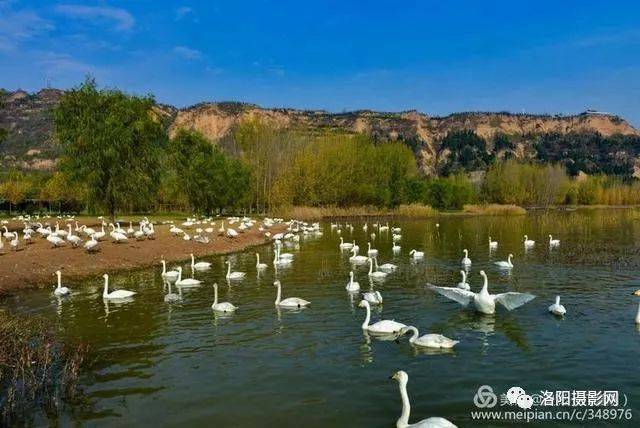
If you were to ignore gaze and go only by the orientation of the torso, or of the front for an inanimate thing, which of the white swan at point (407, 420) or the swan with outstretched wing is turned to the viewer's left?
the white swan

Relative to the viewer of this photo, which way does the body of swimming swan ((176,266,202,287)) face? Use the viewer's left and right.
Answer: facing to the left of the viewer

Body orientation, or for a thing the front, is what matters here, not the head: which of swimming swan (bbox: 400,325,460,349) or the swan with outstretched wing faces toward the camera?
the swan with outstretched wing

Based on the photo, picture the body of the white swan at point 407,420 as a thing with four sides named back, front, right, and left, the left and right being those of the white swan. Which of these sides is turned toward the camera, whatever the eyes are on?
left

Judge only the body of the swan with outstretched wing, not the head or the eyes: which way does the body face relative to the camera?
toward the camera

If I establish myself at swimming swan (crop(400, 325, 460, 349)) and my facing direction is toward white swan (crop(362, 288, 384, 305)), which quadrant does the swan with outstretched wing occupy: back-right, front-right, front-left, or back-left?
front-right

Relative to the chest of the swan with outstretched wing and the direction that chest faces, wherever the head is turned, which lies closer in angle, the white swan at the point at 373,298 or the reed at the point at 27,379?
the reed

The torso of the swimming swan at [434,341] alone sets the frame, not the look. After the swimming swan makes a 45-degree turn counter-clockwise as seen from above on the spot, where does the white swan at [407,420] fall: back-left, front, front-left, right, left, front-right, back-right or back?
front-left

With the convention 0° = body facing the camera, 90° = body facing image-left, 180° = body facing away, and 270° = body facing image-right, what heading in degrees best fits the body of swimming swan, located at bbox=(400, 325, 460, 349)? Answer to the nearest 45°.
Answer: approximately 90°

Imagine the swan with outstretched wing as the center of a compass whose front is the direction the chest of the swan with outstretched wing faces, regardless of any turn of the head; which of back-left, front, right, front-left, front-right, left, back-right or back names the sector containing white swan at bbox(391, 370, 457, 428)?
front

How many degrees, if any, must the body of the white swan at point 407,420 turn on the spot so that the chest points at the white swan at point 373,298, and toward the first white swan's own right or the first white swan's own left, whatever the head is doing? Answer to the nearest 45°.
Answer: approximately 90° to the first white swan's own right

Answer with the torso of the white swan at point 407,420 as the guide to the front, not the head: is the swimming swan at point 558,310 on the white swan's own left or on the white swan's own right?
on the white swan's own right

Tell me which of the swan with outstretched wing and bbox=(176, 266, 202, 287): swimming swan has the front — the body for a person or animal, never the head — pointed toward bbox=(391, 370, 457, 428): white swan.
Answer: the swan with outstretched wing
